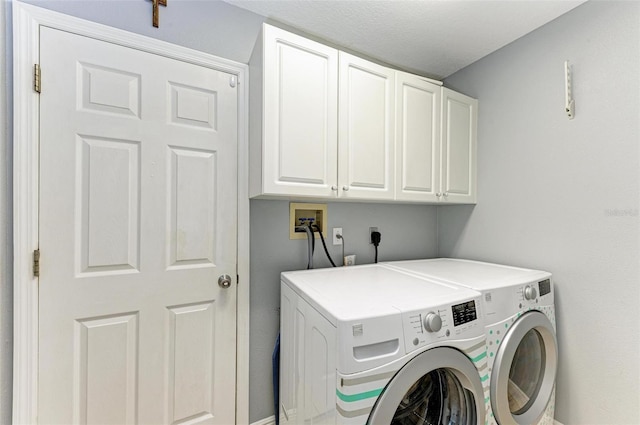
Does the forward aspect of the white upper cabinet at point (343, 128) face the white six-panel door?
no

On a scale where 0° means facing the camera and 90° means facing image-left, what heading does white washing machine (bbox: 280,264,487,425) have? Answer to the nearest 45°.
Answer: approximately 315°

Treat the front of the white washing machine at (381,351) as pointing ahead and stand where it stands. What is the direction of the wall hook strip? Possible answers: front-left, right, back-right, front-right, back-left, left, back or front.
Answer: left

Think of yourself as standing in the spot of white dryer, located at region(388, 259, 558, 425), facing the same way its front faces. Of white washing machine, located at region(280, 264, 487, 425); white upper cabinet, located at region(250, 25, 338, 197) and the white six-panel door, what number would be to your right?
3

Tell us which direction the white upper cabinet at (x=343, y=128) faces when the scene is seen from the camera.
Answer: facing the viewer and to the right of the viewer

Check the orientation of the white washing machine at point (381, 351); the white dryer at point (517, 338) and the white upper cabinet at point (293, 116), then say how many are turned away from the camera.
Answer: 0

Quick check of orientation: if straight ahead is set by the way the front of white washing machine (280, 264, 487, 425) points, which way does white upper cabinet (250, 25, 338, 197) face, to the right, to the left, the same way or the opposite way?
the same way

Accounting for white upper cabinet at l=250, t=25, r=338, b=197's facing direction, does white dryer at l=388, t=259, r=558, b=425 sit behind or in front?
in front

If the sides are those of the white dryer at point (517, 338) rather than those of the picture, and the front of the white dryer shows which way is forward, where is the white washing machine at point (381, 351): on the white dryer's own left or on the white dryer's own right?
on the white dryer's own right

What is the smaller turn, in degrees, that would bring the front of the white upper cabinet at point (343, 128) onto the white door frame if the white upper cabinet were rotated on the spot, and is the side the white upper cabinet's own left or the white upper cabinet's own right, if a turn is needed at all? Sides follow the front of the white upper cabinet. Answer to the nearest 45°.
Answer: approximately 90° to the white upper cabinet's own right

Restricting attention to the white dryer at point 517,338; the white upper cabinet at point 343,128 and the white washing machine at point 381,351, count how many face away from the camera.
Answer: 0

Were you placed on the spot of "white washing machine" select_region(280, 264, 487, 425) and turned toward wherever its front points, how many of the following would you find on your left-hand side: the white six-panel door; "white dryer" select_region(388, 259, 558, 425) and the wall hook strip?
2
